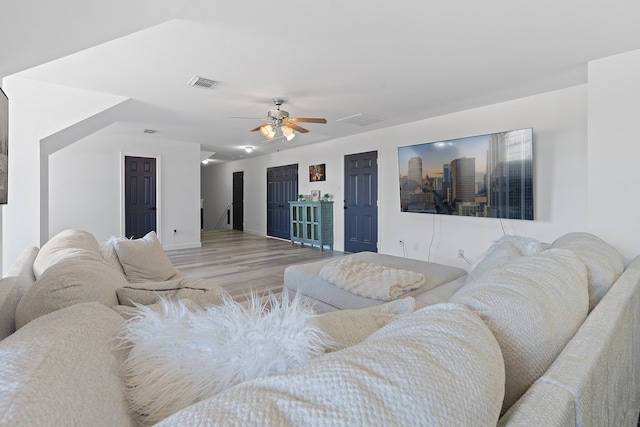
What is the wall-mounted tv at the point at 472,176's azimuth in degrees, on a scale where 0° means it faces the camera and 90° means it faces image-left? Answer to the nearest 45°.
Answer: approximately 45°

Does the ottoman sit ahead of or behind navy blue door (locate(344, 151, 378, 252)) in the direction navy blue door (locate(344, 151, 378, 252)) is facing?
ahead

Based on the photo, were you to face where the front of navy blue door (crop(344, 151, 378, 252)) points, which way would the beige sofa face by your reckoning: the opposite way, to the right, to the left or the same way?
the opposite way

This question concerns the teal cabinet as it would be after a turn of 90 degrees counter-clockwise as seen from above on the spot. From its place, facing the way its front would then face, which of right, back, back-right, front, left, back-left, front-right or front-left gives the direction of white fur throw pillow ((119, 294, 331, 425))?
front-right

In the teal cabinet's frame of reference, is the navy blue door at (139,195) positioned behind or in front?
in front

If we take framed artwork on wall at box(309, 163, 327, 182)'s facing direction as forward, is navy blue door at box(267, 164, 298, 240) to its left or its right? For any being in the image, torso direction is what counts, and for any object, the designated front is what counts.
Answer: on its right

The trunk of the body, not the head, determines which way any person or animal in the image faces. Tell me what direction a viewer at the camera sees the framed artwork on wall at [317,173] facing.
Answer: facing the viewer and to the left of the viewer

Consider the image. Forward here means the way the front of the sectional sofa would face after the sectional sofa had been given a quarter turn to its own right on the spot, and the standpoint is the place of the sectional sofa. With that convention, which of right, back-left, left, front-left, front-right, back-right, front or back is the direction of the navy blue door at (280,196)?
front-left

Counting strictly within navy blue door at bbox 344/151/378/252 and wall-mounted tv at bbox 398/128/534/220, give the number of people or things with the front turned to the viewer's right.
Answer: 0

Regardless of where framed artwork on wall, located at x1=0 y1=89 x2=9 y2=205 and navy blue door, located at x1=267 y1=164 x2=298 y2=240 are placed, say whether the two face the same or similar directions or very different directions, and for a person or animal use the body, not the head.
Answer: very different directions

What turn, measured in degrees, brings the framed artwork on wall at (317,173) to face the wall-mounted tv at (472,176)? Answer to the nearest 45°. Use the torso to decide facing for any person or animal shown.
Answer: approximately 90° to its left

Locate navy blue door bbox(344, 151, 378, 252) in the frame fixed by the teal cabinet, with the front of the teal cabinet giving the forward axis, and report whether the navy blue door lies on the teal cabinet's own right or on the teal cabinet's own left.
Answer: on the teal cabinet's own left

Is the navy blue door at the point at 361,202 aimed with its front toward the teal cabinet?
no
